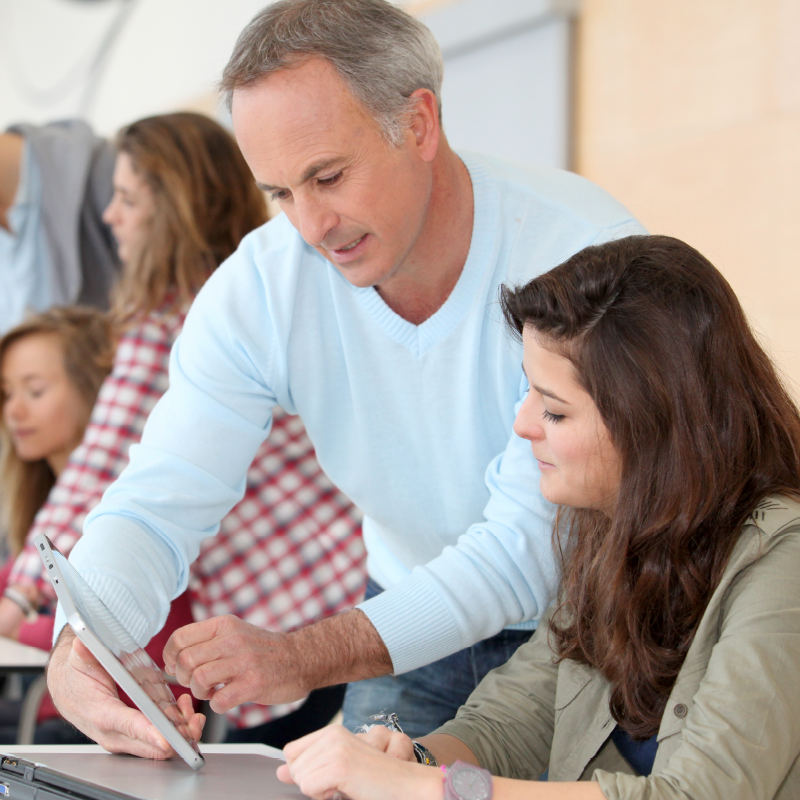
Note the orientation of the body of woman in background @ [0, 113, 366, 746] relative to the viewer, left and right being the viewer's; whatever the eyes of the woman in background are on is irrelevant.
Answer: facing to the left of the viewer

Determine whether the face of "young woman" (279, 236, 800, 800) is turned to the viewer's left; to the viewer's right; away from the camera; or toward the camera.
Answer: to the viewer's left

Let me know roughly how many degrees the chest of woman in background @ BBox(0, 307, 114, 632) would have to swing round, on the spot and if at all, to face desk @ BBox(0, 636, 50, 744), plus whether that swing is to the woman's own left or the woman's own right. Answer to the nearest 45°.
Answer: approximately 45° to the woman's own left

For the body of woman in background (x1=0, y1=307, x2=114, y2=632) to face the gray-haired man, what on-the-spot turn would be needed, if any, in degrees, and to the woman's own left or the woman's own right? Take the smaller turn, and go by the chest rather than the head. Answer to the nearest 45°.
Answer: approximately 45° to the woman's own left

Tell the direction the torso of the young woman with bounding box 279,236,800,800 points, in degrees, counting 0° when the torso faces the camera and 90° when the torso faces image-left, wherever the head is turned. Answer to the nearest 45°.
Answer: approximately 45°

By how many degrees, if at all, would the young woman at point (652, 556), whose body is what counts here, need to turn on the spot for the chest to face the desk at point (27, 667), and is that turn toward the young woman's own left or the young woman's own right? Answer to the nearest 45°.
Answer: approximately 90° to the young woman's own right
